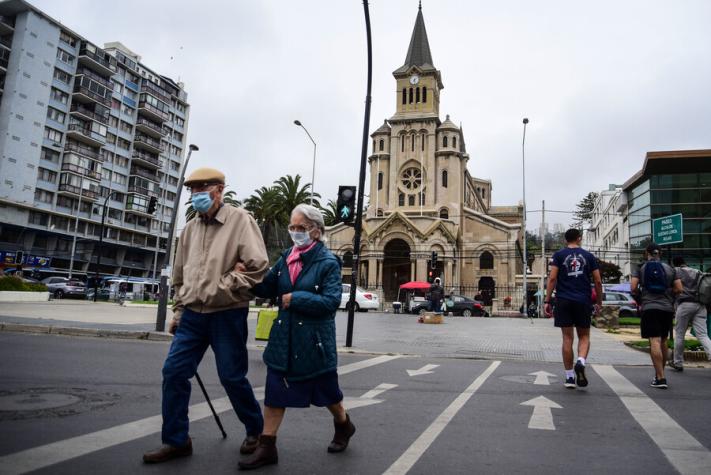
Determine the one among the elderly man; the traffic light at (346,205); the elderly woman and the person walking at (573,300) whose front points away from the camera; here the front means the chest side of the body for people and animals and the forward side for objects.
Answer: the person walking

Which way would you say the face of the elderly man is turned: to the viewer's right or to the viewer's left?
to the viewer's left

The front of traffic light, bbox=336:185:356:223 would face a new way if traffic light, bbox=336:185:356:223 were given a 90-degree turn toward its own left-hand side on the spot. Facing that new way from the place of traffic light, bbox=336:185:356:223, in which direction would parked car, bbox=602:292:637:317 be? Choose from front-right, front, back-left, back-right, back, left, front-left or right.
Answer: front-left

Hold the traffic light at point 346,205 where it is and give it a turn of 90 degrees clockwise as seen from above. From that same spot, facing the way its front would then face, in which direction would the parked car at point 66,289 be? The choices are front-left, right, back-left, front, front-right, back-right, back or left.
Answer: front-right

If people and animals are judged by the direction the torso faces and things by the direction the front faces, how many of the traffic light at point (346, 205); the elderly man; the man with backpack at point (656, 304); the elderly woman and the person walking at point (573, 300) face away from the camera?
2

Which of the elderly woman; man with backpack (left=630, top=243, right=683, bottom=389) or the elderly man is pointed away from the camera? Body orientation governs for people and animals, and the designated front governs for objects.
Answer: the man with backpack

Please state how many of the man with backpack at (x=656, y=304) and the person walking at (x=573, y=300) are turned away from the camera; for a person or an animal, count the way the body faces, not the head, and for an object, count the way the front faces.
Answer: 2

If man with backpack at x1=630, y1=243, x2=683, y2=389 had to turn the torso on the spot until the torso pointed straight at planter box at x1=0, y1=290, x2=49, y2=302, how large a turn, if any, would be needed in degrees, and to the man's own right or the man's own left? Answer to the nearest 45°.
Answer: approximately 90° to the man's own left

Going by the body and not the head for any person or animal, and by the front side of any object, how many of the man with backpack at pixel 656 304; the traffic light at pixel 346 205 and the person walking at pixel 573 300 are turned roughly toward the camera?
1

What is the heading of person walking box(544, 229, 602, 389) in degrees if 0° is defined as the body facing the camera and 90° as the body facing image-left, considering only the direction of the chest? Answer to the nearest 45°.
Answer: approximately 180°

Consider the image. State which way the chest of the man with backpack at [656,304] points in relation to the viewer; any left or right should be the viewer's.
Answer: facing away from the viewer

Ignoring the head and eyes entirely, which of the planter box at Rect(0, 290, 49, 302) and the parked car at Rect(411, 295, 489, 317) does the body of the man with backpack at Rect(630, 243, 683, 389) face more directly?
the parked car

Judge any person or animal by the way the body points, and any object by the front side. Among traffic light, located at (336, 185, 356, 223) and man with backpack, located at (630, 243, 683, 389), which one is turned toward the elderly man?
the traffic light

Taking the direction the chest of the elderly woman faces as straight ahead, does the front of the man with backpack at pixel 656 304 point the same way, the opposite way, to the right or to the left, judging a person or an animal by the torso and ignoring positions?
the opposite way
